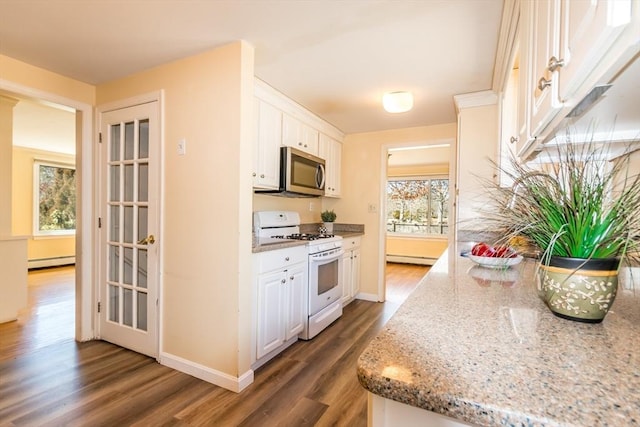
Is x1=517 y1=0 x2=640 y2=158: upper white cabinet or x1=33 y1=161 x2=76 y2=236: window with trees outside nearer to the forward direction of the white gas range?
the upper white cabinet

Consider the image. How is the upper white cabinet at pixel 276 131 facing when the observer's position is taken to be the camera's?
facing the viewer and to the right of the viewer

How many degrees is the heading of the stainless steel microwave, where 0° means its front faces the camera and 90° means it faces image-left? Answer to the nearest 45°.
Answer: approximately 315°

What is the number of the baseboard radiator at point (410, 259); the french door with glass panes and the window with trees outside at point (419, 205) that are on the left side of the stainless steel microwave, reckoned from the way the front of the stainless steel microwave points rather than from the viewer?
2

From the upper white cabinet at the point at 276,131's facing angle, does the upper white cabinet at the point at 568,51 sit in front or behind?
in front

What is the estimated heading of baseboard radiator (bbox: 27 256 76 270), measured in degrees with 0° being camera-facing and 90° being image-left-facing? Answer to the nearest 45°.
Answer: approximately 0°
